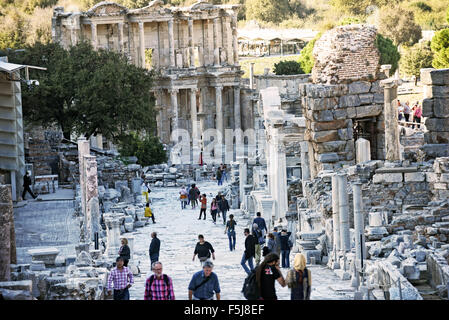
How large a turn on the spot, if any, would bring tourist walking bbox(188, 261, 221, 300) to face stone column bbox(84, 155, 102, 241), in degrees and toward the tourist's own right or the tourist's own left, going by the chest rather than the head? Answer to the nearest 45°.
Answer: approximately 180°

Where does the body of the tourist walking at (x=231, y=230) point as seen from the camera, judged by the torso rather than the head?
away from the camera

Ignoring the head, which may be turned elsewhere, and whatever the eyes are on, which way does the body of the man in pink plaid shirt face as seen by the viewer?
toward the camera

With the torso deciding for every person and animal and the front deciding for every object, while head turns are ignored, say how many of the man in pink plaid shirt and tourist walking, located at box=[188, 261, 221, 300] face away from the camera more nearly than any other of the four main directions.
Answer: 0

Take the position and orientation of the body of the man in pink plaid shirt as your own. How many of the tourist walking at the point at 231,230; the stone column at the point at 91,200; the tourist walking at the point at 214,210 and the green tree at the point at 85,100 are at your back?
4

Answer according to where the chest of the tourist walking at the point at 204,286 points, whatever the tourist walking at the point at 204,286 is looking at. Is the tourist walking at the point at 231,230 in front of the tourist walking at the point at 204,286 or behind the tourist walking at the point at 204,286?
behind

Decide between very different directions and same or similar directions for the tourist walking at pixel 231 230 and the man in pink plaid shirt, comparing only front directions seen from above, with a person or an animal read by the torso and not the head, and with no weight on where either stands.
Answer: very different directions

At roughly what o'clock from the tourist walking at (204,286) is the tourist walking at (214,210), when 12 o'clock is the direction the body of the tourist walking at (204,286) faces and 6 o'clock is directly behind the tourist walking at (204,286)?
the tourist walking at (214,210) is roughly at 6 o'clock from the tourist walking at (204,286).
